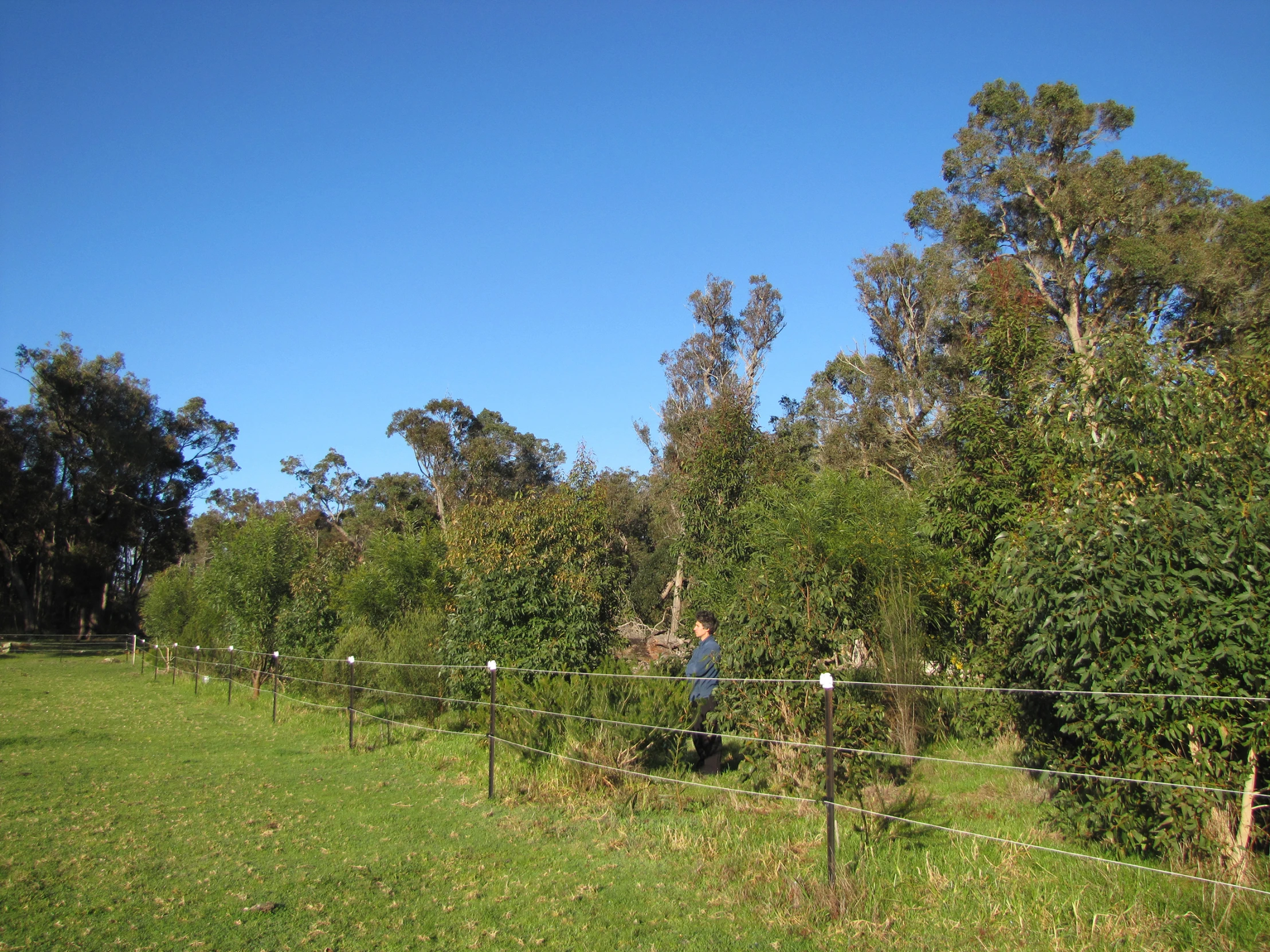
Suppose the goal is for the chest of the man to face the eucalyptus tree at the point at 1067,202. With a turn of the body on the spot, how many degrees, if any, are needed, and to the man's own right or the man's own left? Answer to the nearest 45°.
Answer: approximately 135° to the man's own right

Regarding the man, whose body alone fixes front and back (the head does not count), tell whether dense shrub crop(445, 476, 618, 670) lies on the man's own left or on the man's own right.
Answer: on the man's own right

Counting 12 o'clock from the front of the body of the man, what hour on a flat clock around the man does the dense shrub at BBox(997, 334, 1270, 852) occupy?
The dense shrub is roughly at 8 o'clock from the man.

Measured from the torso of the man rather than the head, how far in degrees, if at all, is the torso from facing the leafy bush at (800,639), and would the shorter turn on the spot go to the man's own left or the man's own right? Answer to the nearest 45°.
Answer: approximately 135° to the man's own left

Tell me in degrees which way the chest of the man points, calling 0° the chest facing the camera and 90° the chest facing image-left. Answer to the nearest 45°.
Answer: approximately 90°

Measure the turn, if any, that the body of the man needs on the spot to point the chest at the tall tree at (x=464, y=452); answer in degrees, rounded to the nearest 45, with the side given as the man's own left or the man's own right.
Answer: approximately 90° to the man's own right

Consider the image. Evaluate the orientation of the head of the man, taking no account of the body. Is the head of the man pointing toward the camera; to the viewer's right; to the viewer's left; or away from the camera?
to the viewer's left
